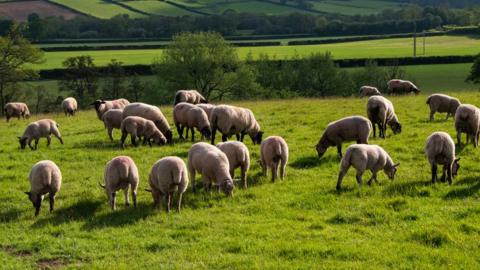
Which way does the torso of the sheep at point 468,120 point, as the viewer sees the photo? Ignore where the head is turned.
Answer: away from the camera

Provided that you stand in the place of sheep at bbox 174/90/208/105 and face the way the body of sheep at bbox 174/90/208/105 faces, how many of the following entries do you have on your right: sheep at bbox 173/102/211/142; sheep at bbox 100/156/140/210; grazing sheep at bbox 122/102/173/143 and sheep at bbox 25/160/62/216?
4

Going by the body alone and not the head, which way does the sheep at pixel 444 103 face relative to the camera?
to the viewer's right

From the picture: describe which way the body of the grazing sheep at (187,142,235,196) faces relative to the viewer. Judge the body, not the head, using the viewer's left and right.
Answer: facing the viewer and to the right of the viewer

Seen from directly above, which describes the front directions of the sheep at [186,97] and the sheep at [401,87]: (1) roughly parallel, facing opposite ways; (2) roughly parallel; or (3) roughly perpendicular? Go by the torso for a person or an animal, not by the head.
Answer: roughly parallel

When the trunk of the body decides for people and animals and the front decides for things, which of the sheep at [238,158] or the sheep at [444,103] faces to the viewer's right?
the sheep at [444,103]

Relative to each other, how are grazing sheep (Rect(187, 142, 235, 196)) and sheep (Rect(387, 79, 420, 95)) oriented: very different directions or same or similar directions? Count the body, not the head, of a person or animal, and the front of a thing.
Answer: same or similar directions

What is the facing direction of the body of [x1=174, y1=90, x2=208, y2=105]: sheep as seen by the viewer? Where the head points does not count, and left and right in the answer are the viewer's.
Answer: facing to the right of the viewer

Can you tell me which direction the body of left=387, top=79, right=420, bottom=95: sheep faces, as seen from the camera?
to the viewer's right
